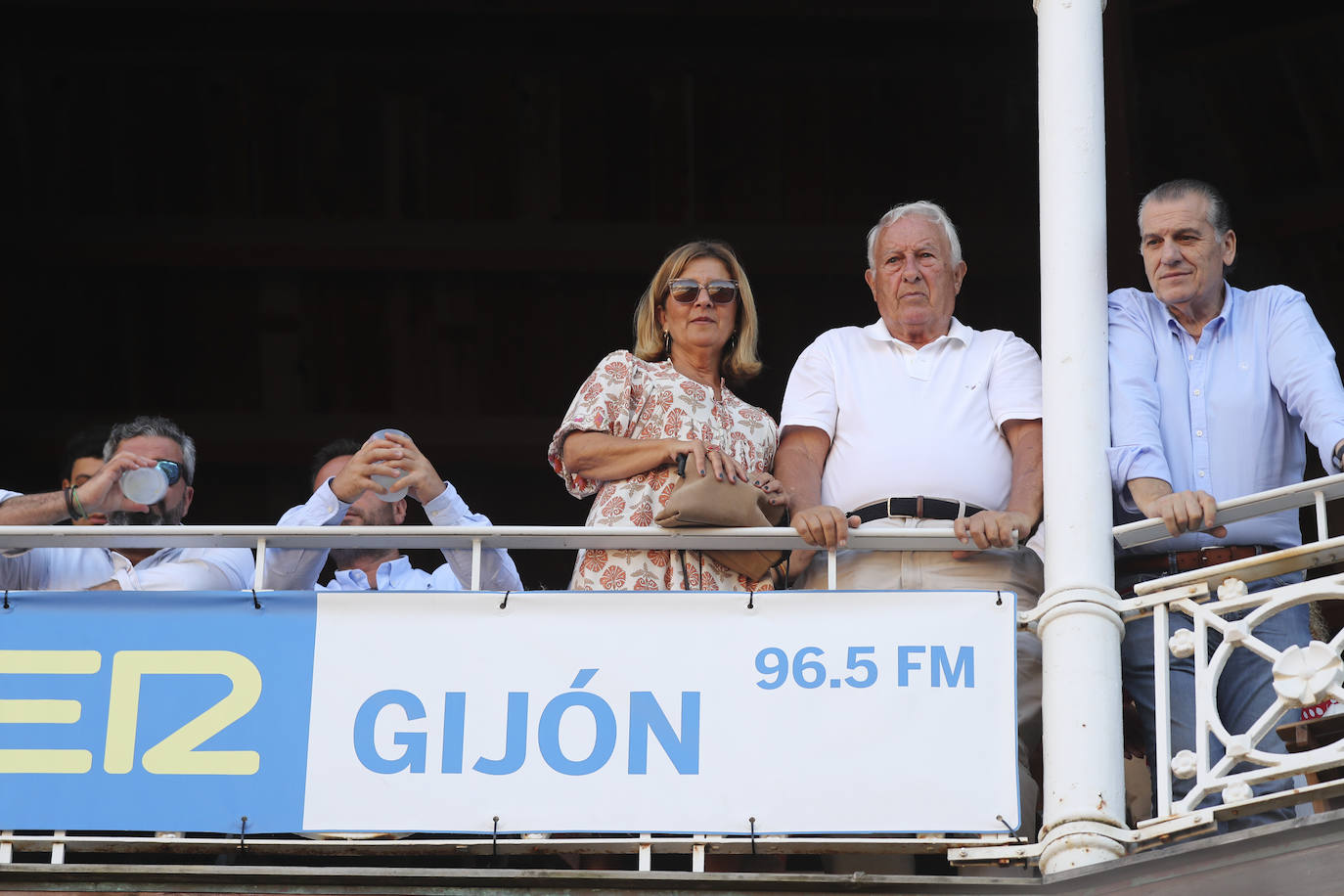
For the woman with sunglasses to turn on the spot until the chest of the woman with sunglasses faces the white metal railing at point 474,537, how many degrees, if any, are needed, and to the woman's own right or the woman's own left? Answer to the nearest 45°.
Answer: approximately 90° to the woman's own right

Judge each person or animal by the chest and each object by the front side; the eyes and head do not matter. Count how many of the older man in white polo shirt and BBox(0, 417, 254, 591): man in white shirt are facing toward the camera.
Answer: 2

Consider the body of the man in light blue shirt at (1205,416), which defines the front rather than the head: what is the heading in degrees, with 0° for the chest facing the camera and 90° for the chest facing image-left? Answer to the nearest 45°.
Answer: approximately 0°

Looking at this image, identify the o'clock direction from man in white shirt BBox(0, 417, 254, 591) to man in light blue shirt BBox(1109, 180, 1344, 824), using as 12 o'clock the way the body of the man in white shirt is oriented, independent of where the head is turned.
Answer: The man in light blue shirt is roughly at 10 o'clock from the man in white shirt.

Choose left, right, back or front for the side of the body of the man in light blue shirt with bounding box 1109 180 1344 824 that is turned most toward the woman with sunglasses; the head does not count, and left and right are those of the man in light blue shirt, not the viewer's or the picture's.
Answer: right

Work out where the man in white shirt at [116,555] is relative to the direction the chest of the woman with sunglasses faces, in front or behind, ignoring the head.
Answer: behind

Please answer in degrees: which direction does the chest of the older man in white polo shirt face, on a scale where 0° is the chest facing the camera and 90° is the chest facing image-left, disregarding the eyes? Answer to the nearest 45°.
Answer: approximately 0°

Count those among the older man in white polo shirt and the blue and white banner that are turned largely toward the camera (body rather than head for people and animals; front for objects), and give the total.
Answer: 2
